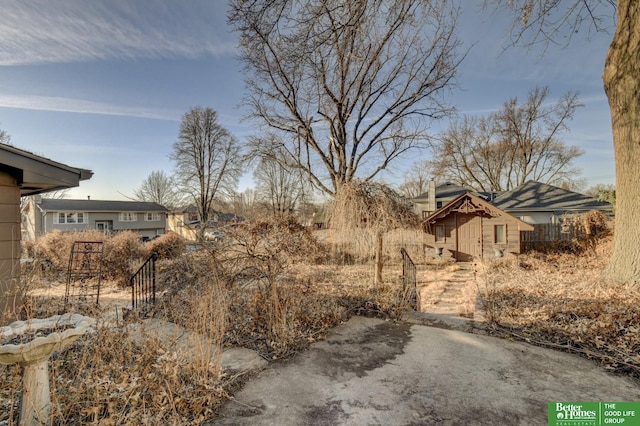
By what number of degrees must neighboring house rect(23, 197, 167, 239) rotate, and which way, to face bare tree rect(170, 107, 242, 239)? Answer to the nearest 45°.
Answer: approximately 45° to its left

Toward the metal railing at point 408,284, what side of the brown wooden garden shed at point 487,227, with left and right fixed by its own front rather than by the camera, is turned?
front

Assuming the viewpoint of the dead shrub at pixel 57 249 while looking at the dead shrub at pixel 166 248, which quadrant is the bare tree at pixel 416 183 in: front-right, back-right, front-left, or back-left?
front-left

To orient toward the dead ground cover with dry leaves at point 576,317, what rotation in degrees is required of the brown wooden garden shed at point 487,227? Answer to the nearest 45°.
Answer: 0° — it already faces it

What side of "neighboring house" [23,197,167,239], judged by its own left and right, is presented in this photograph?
front

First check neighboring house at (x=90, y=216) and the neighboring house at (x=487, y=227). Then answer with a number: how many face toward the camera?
2

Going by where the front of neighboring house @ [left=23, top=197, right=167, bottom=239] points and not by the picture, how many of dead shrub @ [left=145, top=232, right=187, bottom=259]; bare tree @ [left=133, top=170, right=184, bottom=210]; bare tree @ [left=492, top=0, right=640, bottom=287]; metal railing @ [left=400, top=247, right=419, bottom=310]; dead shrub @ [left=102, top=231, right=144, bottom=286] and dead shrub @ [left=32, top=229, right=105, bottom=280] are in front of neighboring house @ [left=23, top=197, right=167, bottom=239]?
5

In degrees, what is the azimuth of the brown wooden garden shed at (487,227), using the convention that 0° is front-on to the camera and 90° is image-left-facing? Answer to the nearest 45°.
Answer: approximately 0°

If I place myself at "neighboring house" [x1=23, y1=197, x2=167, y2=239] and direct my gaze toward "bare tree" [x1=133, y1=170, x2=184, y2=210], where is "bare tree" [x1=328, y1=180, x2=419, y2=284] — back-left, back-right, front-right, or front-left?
back-right
